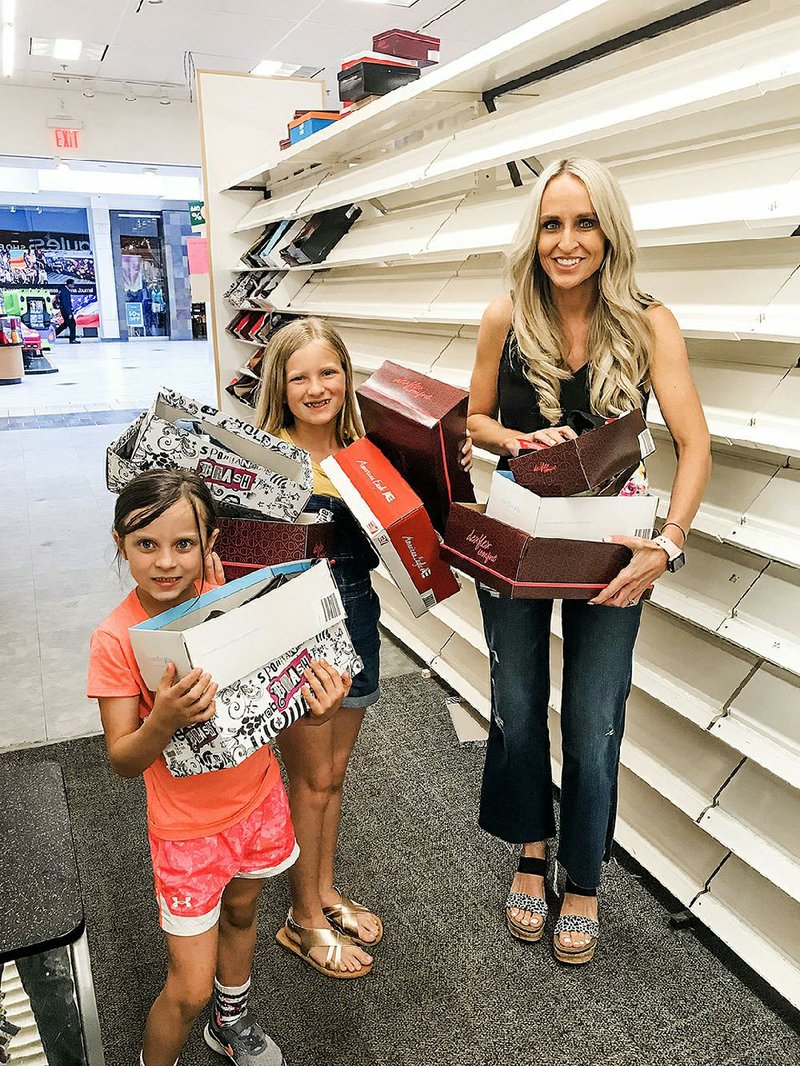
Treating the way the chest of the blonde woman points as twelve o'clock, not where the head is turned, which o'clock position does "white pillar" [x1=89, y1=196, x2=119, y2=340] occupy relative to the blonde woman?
The white pillar is roughly at 5 o'clock from the blonde woman.

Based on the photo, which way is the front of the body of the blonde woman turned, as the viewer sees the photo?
toward the camera

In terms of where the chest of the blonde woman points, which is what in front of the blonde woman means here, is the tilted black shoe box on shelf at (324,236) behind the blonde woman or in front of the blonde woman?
behind

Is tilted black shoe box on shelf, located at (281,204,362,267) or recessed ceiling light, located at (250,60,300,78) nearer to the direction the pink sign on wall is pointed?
the tilted black shoe box on shelf

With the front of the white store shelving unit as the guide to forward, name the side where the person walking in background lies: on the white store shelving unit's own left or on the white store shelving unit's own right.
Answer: on the white store shelving unit's own right

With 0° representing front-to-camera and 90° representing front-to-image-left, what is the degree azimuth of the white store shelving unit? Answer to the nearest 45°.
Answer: approximately 45°

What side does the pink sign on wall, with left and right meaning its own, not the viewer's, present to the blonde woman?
front

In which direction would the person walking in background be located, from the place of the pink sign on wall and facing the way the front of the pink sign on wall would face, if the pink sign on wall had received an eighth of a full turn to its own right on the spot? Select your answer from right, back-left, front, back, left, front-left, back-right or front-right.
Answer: front-right

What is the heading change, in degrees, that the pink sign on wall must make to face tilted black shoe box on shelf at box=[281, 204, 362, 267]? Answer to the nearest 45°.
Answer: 0° — it already faces it

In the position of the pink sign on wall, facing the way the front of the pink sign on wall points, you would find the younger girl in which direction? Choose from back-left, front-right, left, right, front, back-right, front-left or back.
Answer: front

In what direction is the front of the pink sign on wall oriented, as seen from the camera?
facing the viewer
